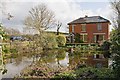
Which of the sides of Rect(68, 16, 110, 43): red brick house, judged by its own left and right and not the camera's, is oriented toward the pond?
front

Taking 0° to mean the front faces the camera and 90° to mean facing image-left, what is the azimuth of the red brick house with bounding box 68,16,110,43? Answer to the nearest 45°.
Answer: approximately 0°

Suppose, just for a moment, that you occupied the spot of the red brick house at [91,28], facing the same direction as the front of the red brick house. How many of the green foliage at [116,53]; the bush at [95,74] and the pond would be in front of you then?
3

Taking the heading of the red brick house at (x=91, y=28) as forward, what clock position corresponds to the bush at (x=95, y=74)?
The bush is roughly at 12 o'clock from the red brick house.

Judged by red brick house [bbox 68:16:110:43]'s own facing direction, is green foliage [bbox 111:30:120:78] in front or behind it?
in front

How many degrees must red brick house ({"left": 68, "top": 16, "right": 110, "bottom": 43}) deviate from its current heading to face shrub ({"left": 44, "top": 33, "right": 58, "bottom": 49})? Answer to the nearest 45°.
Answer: approximately 45° to its right
